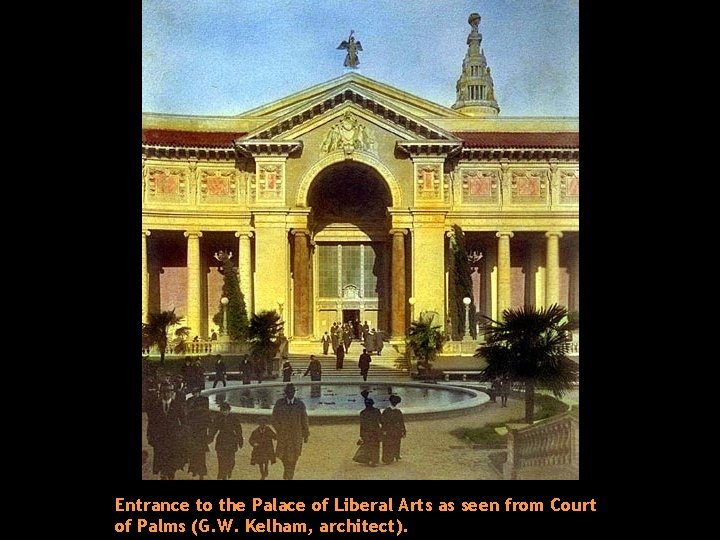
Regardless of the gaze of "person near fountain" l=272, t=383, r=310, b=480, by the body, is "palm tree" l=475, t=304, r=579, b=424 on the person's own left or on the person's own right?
on the person's own left

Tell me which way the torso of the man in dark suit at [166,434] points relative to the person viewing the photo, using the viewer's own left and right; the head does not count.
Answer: facing the viewer

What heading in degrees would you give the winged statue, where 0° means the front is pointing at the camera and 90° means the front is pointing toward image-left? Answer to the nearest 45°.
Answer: approximately 0°

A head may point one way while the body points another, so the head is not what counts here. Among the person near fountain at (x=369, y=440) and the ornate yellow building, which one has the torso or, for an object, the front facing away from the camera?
the person near fountain

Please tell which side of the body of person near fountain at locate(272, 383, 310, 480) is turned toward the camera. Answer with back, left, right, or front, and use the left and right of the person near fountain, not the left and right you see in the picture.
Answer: front
